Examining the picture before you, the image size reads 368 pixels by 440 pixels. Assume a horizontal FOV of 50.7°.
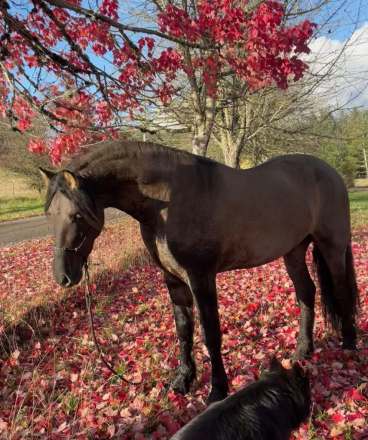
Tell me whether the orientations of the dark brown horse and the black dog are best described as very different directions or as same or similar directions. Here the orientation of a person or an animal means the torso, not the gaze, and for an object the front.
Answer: very different directions

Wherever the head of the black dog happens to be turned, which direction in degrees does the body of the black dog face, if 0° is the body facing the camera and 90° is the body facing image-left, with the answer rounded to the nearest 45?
approximately 225°

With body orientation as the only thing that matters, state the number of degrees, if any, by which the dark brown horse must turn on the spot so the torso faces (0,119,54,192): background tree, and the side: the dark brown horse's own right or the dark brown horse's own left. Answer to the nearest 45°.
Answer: approximately 90° to the dark brown horse's own right

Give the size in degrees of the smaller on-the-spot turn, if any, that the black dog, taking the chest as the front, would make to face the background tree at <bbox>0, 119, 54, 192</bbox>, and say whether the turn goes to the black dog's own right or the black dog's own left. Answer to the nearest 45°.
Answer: approximately 90° to the black dog's own left
